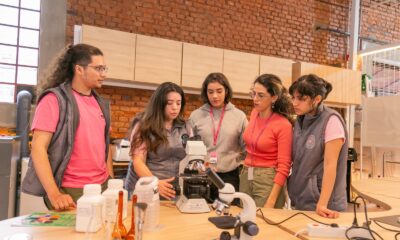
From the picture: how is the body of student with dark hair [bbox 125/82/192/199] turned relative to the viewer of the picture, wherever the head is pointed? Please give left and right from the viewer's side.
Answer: facing the viewer and to the right of the viewer

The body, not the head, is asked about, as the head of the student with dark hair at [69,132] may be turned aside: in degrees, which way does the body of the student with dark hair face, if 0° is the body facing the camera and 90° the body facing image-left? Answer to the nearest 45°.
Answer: approximately 315°

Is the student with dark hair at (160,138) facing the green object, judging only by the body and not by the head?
no

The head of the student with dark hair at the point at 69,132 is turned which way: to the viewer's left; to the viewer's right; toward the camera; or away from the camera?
to the viewer's right

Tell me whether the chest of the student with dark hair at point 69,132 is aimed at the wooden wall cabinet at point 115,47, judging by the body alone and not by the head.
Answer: no

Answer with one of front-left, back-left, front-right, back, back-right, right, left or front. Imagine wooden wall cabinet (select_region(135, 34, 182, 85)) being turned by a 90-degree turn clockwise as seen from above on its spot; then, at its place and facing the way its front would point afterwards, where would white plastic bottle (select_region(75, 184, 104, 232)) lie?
front-left

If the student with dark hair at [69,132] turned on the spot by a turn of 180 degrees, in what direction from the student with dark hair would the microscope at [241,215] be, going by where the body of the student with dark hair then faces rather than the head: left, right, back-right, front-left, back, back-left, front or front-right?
back

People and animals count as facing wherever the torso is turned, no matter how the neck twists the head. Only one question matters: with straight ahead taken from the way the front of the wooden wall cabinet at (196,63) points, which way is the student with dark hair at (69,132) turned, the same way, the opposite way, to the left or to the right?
the same way

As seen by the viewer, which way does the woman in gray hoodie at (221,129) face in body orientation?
toward the camera

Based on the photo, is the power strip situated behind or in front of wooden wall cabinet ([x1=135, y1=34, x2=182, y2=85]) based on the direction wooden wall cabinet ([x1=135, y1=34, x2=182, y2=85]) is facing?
in front

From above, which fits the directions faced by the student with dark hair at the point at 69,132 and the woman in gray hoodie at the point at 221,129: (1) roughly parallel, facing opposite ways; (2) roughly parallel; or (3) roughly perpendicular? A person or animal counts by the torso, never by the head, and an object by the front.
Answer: roughly perpendicular

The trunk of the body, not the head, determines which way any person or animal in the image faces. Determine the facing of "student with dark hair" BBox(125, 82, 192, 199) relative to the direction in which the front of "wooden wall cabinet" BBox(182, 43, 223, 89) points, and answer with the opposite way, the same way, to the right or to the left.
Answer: the same way

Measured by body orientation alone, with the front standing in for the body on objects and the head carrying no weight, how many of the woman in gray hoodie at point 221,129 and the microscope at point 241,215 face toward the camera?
1

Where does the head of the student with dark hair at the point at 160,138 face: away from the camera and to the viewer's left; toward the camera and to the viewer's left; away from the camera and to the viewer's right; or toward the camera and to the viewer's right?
toward the camera and to the viewer's right

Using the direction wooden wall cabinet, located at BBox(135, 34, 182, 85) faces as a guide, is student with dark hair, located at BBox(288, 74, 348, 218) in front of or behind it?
in front

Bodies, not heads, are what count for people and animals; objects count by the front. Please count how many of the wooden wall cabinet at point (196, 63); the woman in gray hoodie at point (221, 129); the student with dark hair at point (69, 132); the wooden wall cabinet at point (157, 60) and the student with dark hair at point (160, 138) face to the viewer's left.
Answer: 0

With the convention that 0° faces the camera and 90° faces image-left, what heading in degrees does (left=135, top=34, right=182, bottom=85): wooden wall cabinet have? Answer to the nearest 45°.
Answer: approximately 315°
